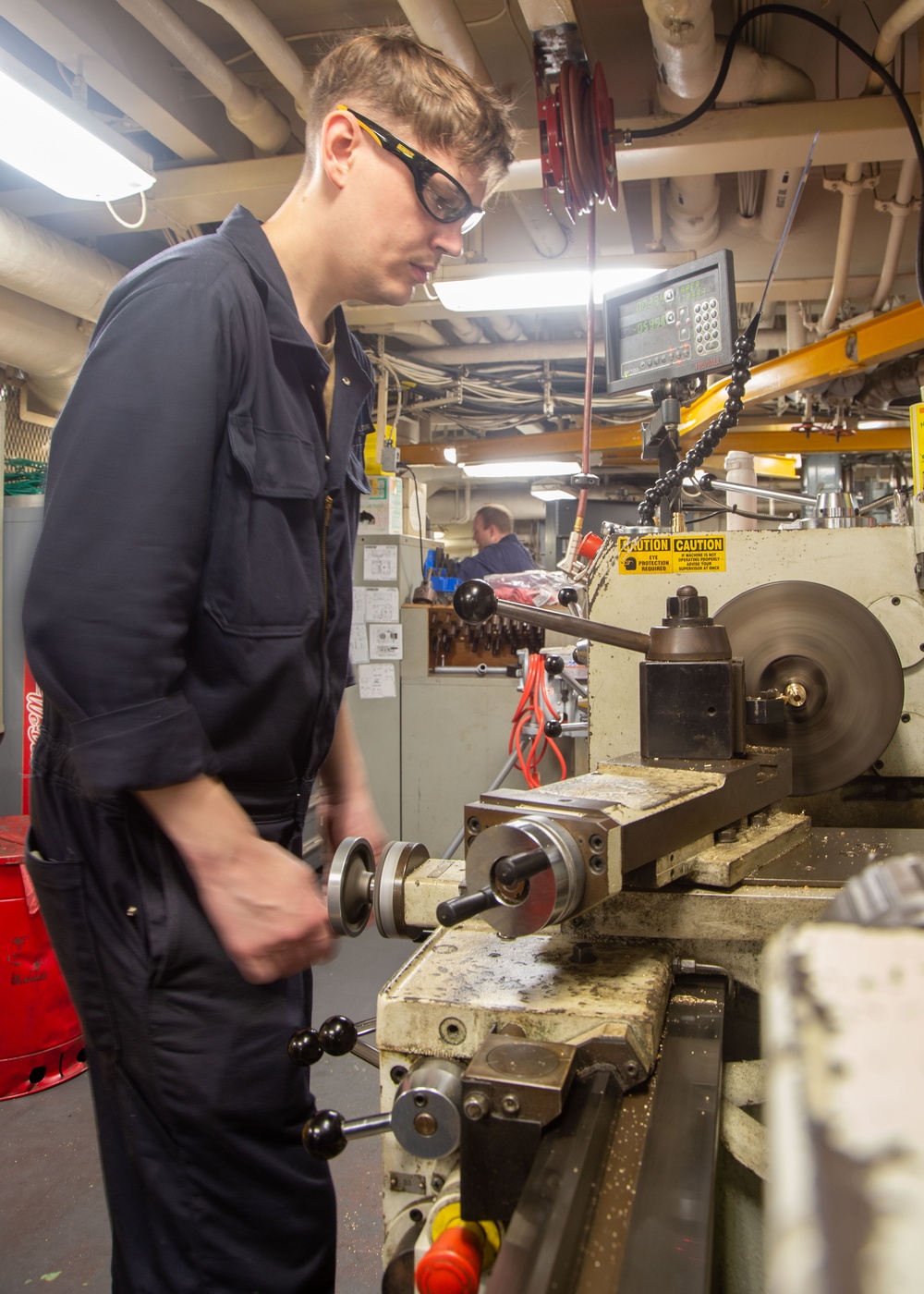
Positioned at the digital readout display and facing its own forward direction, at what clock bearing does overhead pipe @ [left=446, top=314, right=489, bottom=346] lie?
The overhead pipe is roughly at 4 o'clock from the digital readout display.

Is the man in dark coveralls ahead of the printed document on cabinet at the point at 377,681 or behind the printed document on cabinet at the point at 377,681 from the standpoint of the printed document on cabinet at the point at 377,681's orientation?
ahead

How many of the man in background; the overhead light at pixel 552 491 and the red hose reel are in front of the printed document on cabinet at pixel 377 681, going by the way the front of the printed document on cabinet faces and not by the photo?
1

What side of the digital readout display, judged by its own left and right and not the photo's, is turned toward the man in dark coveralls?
front

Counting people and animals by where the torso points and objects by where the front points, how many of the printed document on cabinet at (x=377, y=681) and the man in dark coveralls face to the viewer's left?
0

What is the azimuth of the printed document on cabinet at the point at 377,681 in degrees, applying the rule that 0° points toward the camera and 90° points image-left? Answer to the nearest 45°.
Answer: approximately 0°

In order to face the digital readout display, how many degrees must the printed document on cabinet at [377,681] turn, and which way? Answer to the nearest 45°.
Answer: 0° — it already faces it

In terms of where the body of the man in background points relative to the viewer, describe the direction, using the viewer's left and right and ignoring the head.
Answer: facing to the left of the viewer

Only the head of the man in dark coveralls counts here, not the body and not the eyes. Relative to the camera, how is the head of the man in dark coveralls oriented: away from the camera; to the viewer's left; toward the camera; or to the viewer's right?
to the viewer's right
